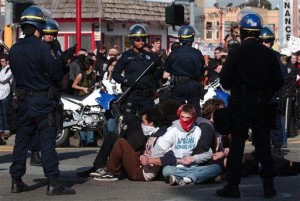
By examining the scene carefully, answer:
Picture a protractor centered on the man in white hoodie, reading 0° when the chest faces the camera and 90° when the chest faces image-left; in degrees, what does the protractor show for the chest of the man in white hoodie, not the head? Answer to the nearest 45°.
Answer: approximately 0°

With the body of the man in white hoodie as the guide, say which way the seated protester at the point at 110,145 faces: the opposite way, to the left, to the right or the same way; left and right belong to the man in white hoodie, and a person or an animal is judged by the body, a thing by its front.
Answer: to the right

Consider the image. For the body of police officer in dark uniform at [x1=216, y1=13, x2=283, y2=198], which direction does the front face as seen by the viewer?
away from the camera

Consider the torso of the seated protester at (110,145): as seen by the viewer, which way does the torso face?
to the viewer's left

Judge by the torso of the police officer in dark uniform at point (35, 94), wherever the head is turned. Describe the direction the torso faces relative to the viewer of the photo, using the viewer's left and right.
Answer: facing away from the viewer and to the right of the viewer

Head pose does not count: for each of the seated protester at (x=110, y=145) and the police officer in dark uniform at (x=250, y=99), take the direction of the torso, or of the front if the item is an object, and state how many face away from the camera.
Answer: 1

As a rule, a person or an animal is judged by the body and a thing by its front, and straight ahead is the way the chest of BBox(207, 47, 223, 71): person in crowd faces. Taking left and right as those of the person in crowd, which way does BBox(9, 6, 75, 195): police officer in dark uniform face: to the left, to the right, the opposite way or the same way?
the opposite way

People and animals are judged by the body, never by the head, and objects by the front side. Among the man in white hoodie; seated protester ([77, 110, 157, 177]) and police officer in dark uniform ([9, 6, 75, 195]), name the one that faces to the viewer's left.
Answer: the seated protester

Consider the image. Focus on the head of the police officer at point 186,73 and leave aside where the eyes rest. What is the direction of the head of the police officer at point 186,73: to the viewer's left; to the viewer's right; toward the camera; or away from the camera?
away from the camera

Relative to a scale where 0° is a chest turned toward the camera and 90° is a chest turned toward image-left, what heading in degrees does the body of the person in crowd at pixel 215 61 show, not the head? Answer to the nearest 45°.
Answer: approximately 45°
